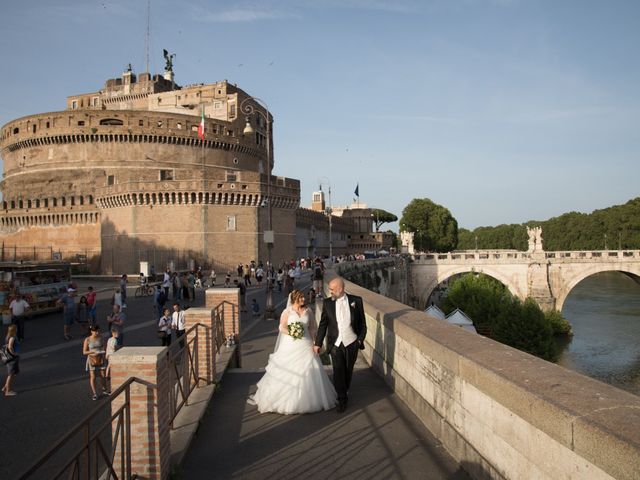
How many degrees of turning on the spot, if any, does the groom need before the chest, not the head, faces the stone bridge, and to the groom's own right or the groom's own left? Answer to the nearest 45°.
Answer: approximately 135° to the groom's own left

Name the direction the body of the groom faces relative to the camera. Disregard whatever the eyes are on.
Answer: toward the camera

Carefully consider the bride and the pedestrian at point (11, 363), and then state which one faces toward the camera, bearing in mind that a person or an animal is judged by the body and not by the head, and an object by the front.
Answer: the bride

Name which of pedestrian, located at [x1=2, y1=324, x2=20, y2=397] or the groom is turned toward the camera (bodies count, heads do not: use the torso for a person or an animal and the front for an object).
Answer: the groom

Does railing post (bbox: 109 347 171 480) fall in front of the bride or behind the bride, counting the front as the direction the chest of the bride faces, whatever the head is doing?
in front

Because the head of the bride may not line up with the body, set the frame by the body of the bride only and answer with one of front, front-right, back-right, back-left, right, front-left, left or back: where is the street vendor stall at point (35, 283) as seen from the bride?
back-right

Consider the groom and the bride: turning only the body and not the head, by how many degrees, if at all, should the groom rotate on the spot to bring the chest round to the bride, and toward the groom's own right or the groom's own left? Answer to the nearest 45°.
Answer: approximately 90° to the groom's own right

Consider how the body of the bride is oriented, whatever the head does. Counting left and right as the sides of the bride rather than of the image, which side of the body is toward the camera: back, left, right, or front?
front
